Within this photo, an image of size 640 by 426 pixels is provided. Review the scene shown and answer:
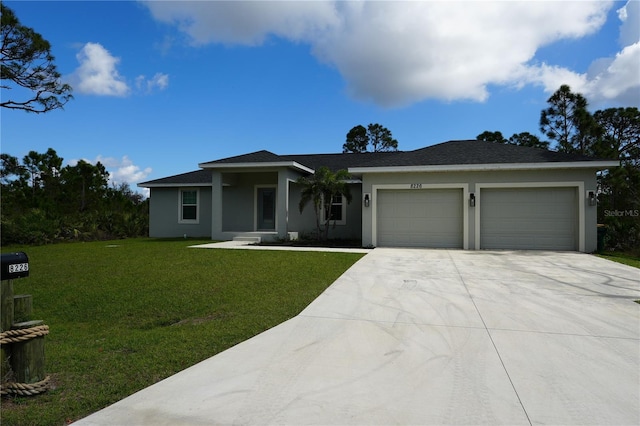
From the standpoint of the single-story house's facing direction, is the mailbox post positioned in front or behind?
in front

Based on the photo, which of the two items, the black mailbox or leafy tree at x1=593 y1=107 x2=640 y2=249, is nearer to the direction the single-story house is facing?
the black mailbox

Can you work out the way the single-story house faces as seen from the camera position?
facing the viewer

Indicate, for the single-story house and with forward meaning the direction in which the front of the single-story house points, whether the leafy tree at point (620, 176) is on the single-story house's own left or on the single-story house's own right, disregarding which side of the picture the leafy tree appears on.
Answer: on the single-story house's own left

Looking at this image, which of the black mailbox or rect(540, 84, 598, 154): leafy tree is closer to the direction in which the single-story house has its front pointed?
the black mailbox

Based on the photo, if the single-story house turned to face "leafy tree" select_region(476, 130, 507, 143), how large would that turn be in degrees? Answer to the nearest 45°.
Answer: approximately 180°

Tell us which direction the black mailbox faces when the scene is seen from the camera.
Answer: facing the viewer and to the left of the viewer

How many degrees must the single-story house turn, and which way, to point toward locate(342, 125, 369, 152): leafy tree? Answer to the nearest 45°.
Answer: approximately 180°

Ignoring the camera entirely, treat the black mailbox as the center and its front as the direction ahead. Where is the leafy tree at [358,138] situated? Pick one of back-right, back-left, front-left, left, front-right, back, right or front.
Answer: back

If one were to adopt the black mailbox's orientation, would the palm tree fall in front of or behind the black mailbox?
behind

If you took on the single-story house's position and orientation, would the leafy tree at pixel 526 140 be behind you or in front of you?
behind

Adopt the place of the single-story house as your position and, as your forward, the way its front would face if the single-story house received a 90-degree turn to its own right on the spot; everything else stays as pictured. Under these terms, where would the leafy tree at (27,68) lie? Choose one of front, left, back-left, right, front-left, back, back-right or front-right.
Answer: front
